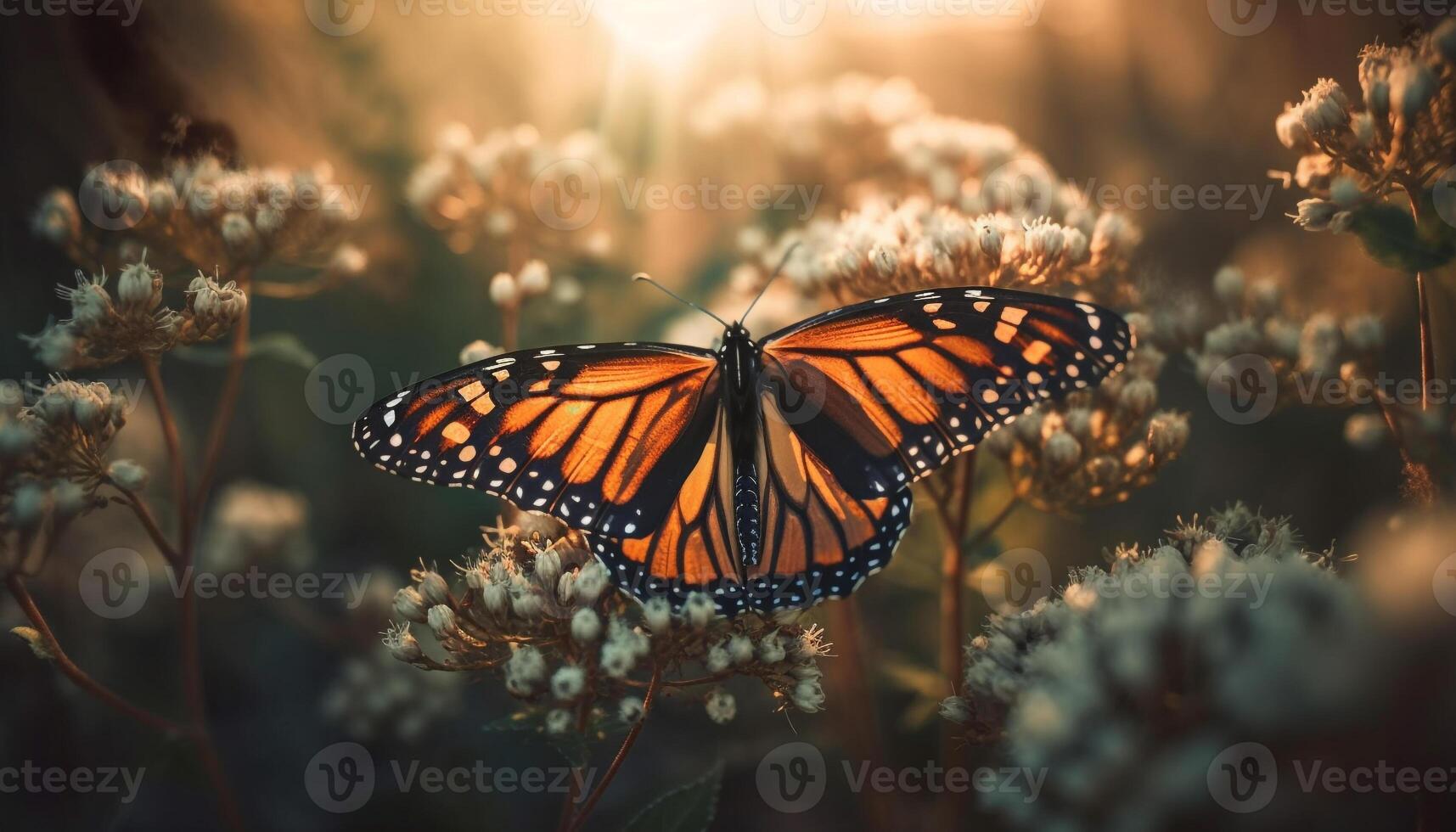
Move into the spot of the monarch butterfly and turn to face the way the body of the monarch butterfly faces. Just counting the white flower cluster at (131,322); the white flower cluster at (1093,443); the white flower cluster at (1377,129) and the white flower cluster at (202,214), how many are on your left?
2

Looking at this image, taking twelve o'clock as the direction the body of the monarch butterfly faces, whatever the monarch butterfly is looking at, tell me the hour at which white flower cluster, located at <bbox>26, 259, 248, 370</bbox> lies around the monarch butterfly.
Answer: The white flower cluster is roughly at 9 o'clock from the monarch butterfly.

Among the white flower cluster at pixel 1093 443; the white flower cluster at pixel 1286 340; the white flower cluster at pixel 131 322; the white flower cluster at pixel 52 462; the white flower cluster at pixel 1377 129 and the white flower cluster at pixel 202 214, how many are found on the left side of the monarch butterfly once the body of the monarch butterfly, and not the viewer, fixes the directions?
3

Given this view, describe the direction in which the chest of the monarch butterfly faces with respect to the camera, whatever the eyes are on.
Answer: away from the camera

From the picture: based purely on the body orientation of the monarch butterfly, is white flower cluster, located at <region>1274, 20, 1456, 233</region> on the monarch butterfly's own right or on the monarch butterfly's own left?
on the monarch butterfly's own right

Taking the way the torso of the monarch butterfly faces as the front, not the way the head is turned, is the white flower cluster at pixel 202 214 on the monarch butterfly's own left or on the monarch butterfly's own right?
on the monarch butterfly's own left

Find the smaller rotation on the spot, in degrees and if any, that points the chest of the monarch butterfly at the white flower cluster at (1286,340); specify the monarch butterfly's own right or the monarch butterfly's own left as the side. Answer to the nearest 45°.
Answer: approximately 90° to the monarch butterfly's own right

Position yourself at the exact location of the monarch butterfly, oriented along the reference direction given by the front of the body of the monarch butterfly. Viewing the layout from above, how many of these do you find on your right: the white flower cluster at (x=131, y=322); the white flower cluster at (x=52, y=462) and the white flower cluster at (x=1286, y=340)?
1

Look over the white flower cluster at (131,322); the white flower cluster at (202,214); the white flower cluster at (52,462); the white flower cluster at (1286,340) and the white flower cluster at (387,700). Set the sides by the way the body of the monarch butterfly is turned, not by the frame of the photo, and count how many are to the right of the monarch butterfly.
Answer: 1
